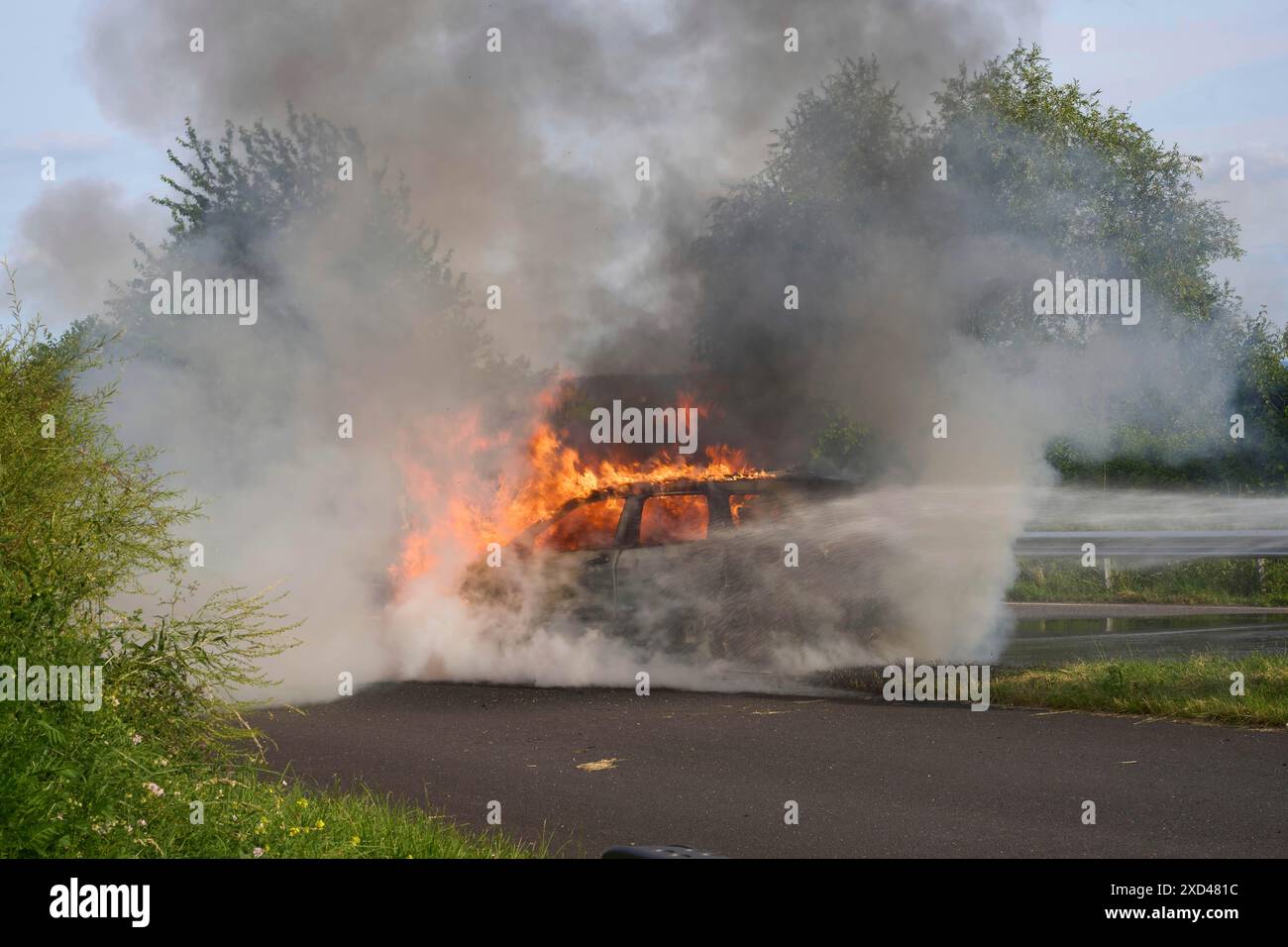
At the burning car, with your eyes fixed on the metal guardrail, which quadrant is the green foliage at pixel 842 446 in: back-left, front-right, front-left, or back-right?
front-left

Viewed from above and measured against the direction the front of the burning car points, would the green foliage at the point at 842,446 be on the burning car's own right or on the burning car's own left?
on the burning car's own right

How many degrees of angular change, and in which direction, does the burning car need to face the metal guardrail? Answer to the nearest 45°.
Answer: approximately 135° to its right

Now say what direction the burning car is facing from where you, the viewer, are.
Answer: facing to the left of the viewer
